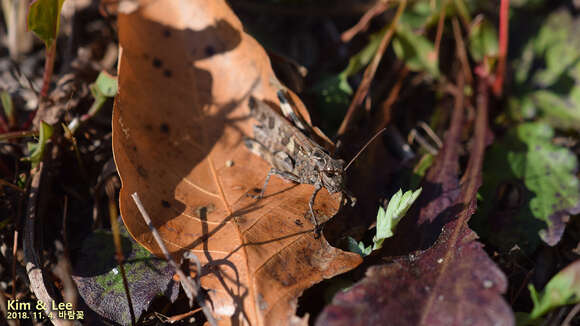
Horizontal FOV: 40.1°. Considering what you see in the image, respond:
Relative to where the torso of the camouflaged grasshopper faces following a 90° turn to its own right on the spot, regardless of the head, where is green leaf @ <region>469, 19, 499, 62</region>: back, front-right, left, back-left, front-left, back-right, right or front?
back

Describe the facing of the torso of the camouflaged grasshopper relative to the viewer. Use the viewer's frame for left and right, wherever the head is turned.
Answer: facing the viewer and to the right of the viewer

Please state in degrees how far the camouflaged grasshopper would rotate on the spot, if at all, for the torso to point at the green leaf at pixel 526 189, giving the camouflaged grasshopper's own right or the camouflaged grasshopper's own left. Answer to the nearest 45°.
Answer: approximately 45° to the camouflaged grasshopper's own left

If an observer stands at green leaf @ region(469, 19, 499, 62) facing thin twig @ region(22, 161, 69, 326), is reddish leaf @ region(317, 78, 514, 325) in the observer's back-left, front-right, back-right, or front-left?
front-left

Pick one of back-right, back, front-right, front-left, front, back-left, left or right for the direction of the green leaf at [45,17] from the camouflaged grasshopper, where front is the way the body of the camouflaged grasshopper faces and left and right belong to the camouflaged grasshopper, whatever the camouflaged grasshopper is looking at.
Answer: back-right

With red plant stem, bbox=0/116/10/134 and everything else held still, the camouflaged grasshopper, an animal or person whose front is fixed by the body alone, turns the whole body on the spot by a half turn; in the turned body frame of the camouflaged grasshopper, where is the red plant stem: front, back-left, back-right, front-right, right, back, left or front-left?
front-left

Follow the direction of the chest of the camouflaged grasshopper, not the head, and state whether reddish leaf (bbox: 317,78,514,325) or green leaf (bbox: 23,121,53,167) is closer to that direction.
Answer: the reddish leaf

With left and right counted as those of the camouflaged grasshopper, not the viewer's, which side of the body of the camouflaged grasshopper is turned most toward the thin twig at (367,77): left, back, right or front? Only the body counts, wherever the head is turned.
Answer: left

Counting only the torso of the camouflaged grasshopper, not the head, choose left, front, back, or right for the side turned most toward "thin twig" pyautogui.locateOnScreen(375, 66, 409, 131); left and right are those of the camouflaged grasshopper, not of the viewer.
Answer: left

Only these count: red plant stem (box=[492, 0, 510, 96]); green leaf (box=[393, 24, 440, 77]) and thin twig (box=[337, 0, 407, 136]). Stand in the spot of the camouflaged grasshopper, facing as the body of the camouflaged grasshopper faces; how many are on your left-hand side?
3

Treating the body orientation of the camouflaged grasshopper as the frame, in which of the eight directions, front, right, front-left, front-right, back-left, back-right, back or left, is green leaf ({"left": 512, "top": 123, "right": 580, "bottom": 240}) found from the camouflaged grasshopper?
front-left

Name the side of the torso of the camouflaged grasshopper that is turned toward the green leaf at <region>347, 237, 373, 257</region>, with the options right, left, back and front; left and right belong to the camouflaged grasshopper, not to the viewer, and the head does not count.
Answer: front

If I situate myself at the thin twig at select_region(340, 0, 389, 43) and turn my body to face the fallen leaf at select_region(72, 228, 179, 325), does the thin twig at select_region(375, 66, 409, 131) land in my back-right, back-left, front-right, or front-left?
front-left

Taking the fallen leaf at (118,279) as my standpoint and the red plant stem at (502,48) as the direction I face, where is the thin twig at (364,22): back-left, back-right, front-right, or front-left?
front-left

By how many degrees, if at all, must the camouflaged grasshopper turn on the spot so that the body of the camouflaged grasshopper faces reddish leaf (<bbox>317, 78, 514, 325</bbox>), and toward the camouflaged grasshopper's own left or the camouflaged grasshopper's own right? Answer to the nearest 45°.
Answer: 0° — it already faces it

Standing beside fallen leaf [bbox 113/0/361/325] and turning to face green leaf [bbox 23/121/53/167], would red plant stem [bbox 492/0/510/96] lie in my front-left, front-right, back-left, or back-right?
back-right
